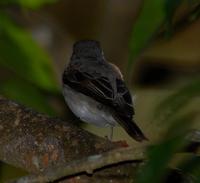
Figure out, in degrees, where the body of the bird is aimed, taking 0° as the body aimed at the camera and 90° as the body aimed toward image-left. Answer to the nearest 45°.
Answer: approximately 135°

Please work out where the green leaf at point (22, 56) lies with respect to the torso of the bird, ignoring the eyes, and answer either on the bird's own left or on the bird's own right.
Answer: on the bird's own left

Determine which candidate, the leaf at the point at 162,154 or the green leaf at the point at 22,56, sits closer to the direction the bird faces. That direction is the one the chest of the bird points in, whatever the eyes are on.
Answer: the green leaf

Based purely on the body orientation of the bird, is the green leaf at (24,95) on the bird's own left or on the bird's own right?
on the bird's own left
